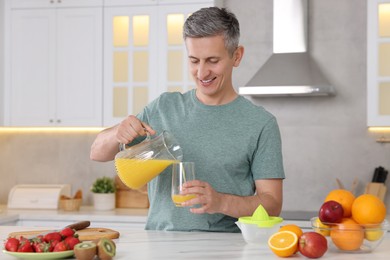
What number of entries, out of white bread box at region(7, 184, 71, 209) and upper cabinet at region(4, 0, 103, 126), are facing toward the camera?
2

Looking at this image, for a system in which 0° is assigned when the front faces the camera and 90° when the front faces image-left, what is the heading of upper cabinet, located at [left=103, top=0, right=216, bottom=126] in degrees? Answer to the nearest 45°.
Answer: approximately 0°

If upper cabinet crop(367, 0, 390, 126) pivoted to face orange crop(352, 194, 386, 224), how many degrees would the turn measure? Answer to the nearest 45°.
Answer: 0° — it already faces it

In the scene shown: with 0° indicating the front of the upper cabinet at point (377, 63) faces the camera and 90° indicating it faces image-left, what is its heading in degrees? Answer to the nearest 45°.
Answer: approximately 0°

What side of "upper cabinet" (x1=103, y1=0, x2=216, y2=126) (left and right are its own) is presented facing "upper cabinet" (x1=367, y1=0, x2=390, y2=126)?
left

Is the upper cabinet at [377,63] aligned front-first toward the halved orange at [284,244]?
yes

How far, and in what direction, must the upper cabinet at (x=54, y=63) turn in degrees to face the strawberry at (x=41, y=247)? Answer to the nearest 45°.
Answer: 0° — it already faces it
